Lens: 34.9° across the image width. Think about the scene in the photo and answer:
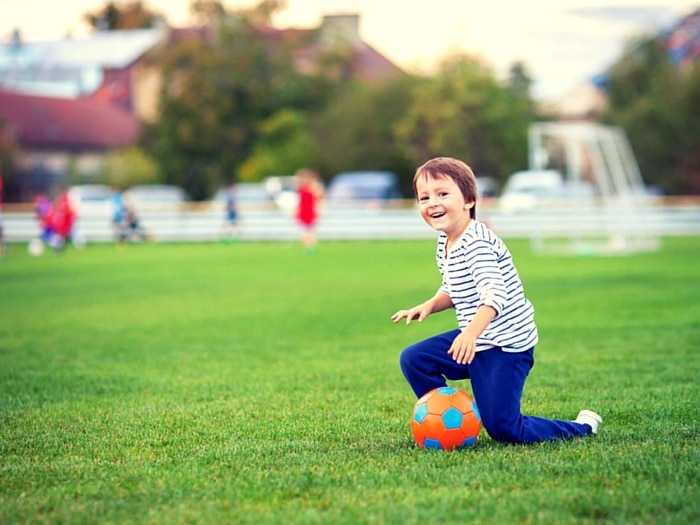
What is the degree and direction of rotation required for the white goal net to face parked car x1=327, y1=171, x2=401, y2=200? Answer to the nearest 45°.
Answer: approximately 45° to its right

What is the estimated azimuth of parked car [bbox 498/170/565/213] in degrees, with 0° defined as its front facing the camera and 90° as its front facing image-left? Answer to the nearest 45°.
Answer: approximately 45°

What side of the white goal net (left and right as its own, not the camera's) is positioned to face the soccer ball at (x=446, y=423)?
left

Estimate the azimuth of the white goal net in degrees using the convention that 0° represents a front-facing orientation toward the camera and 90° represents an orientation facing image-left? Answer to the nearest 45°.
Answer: approximately 90°

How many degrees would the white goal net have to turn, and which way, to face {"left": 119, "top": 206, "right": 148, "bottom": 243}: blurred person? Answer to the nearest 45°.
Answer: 0° — it already faces them

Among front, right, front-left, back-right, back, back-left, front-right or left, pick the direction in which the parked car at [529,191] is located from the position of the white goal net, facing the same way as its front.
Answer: right

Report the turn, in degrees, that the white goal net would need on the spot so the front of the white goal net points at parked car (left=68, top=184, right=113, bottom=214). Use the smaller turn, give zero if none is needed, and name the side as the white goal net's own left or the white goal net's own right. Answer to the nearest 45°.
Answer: approximately 45° to the white goal net's own right

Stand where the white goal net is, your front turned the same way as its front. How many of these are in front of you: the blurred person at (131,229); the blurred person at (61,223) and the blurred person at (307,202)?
3
